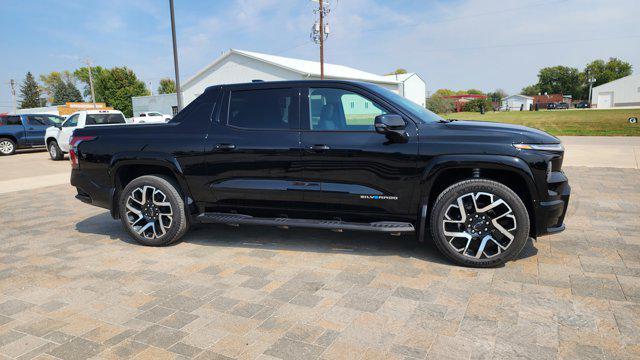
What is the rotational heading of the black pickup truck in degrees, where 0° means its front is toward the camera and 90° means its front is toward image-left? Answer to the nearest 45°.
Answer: approximately 270°

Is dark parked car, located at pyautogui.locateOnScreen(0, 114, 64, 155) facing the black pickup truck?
no

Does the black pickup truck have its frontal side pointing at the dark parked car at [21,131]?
no
